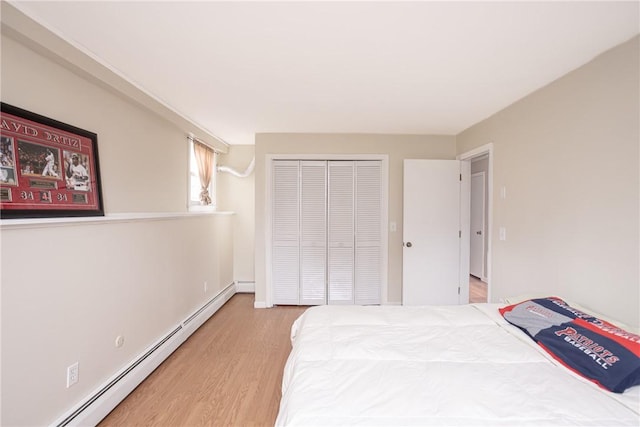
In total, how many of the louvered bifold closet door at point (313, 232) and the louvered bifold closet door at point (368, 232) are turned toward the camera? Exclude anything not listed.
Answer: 2

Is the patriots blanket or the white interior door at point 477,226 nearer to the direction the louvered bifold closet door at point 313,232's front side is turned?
the patriots blanket

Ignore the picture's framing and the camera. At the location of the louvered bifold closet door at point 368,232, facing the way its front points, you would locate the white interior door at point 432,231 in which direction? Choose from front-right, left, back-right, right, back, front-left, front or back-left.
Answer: left

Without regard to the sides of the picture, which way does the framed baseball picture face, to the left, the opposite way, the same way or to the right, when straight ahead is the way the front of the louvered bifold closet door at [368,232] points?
to the left

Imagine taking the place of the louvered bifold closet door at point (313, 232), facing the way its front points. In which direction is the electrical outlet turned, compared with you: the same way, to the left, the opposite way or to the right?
to the left

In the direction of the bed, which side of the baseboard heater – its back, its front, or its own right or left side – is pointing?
front

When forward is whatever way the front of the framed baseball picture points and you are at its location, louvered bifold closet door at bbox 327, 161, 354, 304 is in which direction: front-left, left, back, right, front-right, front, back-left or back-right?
front-left

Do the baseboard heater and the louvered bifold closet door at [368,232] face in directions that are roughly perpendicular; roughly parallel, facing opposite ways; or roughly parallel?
roughly perpendicular

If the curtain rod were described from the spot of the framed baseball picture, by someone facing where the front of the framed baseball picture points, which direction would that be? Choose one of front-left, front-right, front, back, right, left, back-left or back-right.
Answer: left

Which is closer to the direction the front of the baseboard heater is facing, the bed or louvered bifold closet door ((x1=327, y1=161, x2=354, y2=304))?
the bed

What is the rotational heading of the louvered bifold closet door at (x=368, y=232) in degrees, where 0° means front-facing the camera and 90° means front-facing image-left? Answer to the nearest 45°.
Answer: approximately 0°

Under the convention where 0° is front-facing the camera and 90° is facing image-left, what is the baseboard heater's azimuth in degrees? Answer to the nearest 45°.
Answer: approximately 315°
